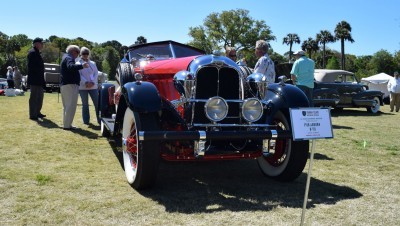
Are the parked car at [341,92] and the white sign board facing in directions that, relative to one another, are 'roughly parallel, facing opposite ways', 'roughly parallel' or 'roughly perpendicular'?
roughly perpendicular

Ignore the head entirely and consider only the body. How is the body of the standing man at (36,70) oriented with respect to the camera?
to the viewer's right

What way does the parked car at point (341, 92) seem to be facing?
to the viewer's right

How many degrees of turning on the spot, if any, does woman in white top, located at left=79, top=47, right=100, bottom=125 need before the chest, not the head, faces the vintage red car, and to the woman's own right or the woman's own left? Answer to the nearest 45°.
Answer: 0° — they already face it

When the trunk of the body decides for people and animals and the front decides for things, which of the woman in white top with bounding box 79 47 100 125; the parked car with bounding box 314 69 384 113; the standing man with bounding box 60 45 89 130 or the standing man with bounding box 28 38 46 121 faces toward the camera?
the woman in white top

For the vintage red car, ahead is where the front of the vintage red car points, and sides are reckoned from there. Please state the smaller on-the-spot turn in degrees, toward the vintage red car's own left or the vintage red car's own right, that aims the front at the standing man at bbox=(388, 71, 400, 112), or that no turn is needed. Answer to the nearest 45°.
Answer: approximately 90° to the vintage red car's own left

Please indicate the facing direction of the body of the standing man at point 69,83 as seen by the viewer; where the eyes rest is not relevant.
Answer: to the viewer's right
